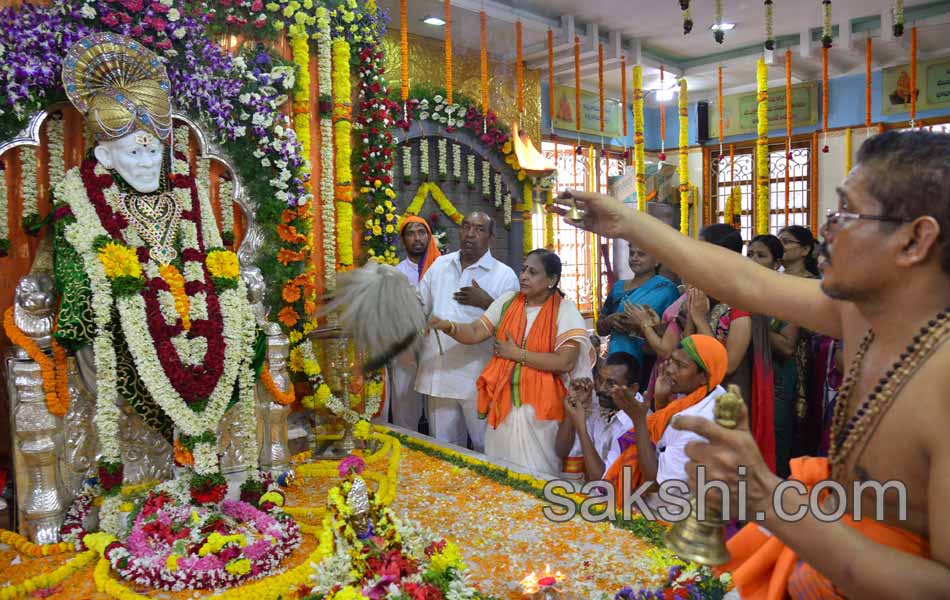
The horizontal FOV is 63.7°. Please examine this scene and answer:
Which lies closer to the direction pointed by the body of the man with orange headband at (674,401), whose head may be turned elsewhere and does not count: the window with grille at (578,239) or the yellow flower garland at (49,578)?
the yellow flower garland

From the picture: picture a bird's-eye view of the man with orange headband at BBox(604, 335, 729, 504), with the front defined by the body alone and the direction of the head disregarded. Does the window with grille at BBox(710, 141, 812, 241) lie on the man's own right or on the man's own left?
on the man's own right

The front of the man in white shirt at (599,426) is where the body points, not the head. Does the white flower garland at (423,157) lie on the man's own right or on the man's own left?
on the man's own right

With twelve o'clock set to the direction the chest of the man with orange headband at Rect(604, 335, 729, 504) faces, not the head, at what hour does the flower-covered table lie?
The flower-covered table is roughly at 12 o'clock from the man with orange headband.

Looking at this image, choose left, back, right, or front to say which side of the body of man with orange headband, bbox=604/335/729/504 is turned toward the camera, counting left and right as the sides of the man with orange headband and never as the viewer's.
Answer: left

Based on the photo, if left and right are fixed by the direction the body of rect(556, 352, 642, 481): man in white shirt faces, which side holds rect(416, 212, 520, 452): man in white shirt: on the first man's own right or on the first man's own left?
on the first man's own right

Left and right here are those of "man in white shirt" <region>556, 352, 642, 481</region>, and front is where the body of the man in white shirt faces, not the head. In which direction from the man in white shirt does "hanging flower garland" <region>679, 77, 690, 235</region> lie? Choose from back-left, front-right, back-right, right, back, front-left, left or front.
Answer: back-right

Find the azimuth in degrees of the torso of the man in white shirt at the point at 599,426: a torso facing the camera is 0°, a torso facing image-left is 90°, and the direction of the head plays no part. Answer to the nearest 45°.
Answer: approximately 45°
